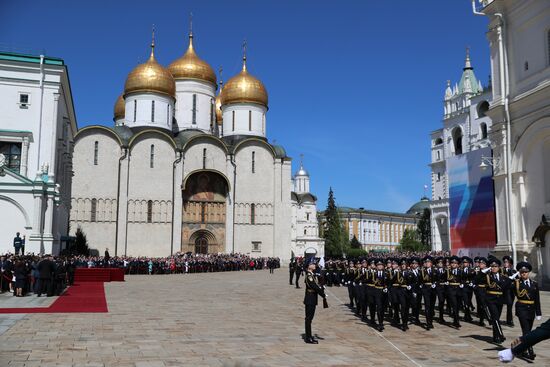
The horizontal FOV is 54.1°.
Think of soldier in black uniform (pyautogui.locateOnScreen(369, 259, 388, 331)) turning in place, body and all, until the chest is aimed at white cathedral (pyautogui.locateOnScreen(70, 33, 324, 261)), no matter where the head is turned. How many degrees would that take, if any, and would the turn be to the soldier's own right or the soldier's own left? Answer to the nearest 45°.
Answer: approximately 135° to the soldier's own right

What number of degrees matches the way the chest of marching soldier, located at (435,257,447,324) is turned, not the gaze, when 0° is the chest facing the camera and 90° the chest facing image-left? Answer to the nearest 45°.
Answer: approximately 0°

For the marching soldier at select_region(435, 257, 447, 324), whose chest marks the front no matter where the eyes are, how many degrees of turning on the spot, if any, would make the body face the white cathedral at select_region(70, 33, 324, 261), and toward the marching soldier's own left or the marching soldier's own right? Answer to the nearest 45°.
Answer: approximately 135° to the marching soldier's own right

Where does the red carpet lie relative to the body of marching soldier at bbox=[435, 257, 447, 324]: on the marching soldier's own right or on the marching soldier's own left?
on the marching soldier's own right

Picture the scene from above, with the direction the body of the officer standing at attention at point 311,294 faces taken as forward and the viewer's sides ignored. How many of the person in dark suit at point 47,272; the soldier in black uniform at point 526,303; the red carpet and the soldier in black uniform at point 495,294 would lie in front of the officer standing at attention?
2

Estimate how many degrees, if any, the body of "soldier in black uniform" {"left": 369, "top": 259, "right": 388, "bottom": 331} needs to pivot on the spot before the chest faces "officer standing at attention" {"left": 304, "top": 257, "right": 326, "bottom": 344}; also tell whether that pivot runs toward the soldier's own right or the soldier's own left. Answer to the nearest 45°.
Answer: approximately 45° to the soldier's own right
